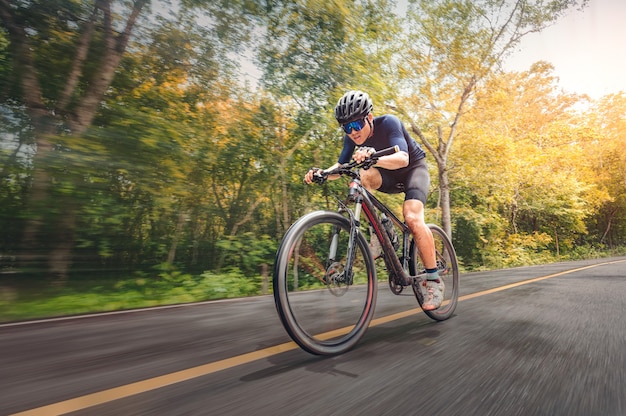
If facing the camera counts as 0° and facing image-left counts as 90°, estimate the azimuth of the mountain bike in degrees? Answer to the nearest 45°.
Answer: approximately 45°

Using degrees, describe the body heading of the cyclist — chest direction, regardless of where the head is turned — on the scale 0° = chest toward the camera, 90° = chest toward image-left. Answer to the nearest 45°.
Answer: approximately 45°

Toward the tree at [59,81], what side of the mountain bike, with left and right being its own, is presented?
right

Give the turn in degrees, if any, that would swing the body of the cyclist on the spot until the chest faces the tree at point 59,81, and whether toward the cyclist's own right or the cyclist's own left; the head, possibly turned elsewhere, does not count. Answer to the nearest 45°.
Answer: approximately 45° to the cyclist's own right
